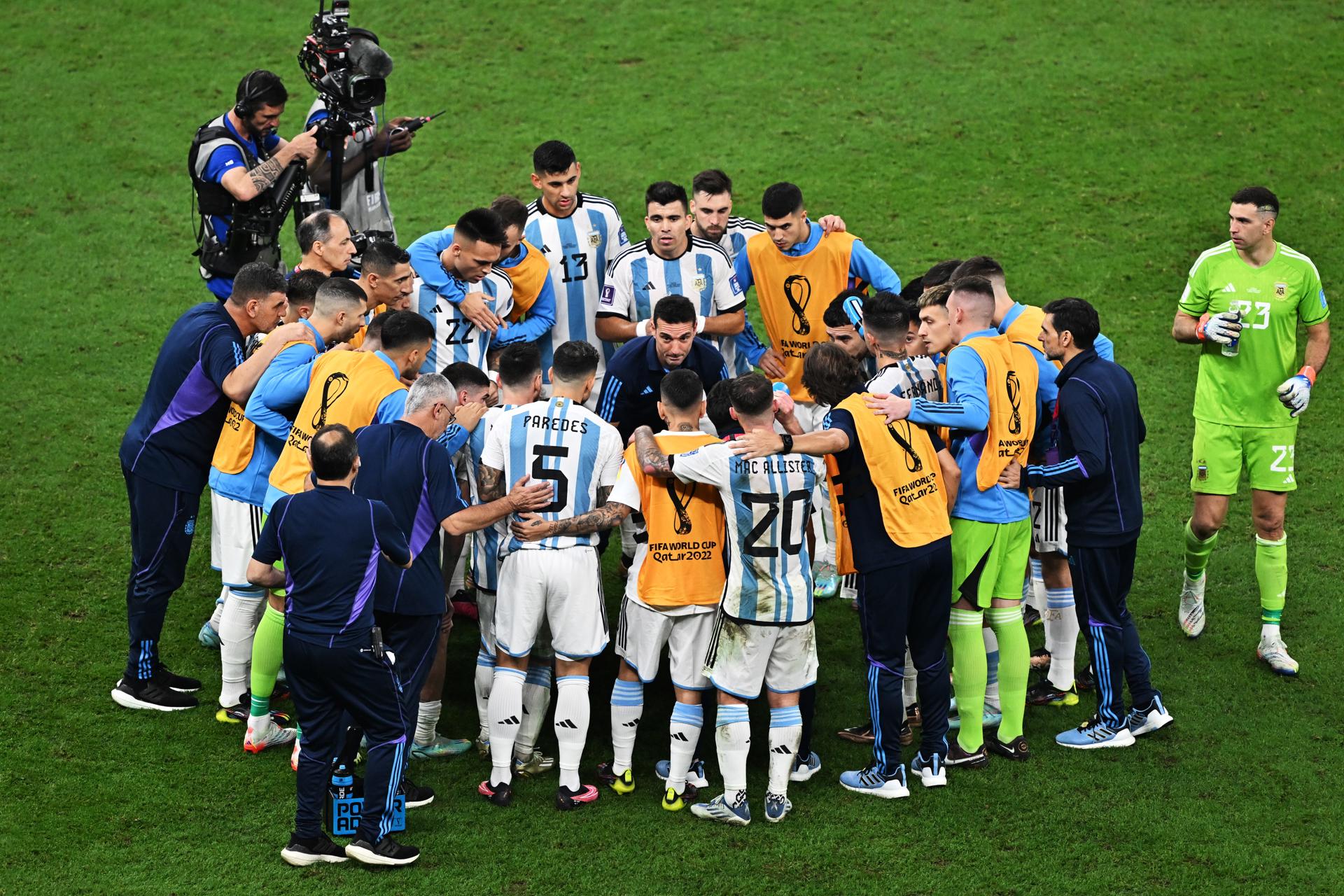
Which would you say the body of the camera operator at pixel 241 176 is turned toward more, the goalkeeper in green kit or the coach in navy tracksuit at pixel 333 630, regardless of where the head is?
the goalkeeper in green kit

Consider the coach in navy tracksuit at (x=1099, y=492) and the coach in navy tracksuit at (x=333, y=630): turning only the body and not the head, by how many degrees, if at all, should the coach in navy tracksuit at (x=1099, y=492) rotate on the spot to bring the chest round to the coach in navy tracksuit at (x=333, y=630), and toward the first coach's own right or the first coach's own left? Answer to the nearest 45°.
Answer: approximately 45° to the first coach's own left

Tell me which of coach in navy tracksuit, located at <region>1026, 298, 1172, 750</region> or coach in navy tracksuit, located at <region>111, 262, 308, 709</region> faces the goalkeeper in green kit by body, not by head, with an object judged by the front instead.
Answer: coach in navy tracksuit, located at <region>111, 262, 308, 709</region>

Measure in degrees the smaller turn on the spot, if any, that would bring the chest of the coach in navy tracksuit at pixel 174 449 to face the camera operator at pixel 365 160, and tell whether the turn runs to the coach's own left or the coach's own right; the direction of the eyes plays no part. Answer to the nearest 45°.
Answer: approximately 45° to the coach's own left

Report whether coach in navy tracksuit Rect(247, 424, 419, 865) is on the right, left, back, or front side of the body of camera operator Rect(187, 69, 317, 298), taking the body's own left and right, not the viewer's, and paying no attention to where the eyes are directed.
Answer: right

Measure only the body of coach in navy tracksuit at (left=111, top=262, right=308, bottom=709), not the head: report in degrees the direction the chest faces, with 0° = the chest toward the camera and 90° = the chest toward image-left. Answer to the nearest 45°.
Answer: approximately 270°

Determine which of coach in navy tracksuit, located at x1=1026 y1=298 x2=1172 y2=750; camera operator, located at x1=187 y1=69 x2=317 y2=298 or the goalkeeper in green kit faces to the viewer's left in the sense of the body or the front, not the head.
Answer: the coach in navy tracksuit

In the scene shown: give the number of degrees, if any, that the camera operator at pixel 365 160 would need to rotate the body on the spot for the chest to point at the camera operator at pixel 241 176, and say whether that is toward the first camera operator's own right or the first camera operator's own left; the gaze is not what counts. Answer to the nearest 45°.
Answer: approximately 90° to the first camera operator's own right

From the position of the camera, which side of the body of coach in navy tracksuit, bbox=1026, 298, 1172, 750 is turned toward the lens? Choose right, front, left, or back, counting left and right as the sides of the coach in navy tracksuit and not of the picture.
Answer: left

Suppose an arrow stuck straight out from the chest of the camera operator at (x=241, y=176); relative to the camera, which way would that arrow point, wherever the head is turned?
to the viewer's right

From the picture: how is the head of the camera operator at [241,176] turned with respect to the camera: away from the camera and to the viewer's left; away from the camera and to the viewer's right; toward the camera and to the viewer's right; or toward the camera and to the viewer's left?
toward the camera and to the viewer's right

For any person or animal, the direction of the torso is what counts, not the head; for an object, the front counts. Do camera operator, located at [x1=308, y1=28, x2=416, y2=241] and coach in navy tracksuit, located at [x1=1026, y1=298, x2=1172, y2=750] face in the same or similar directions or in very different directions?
very different directions
